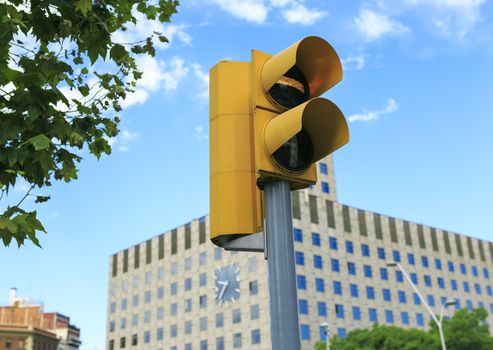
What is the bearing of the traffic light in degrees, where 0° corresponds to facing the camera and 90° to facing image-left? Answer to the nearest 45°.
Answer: approximately 315°

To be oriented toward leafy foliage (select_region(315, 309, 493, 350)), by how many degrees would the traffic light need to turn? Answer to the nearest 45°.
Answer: approximately 135° to its left

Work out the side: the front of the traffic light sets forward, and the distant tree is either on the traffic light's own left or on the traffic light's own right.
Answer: on the traffic light's own left
